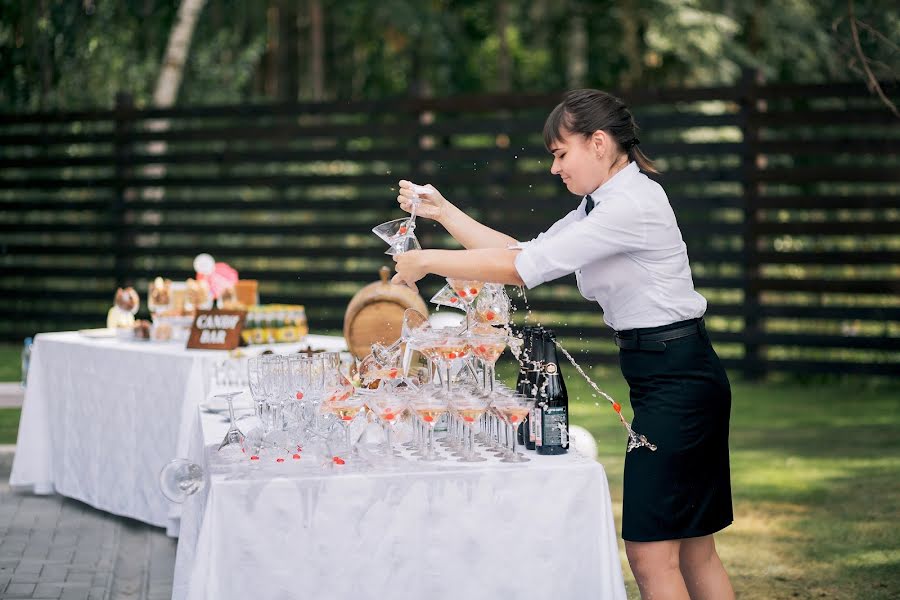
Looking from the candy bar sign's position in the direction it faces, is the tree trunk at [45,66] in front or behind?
behind

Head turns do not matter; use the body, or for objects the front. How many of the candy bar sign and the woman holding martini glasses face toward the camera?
1

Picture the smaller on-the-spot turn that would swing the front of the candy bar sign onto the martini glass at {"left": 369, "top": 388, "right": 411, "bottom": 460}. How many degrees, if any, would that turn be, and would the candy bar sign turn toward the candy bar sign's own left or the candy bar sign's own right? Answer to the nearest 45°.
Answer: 0° — it already faces it

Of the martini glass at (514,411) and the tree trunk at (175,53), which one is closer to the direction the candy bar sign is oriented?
the martini glass

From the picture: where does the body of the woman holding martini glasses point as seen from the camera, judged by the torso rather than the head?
to the viewer's left

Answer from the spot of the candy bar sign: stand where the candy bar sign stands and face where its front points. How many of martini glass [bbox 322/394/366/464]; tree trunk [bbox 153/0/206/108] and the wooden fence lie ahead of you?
1

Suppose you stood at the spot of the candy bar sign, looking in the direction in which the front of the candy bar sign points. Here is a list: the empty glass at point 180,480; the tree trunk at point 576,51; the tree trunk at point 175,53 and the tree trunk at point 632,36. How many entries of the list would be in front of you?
1

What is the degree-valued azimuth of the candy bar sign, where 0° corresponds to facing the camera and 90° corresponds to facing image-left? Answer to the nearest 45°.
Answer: approximately 0°

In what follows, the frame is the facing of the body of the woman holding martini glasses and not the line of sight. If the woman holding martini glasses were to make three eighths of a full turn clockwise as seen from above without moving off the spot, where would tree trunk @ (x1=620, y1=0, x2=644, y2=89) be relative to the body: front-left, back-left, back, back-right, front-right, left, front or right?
front-left

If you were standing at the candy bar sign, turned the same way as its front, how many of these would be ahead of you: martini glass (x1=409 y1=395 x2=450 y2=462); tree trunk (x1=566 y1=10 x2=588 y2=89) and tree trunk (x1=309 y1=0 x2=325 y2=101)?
1

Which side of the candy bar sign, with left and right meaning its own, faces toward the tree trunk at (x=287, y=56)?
back

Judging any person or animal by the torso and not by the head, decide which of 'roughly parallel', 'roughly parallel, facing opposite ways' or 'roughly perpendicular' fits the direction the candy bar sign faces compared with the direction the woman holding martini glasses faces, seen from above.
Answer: roughly perpendicular

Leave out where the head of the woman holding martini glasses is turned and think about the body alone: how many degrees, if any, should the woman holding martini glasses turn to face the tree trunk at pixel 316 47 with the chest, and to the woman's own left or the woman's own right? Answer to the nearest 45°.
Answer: approximately 90° to the woman's own right

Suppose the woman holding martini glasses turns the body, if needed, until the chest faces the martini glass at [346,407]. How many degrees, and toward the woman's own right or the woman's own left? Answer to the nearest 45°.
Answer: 0° — they already face it

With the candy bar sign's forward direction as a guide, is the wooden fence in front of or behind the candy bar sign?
behind
